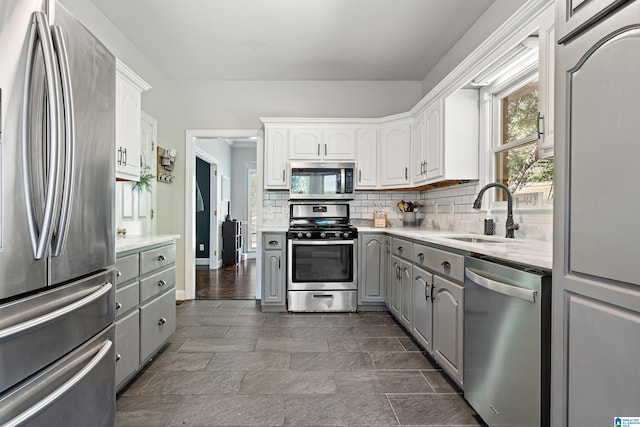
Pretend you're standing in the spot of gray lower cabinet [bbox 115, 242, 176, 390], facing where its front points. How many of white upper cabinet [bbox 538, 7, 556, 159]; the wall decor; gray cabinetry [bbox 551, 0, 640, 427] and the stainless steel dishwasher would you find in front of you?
3

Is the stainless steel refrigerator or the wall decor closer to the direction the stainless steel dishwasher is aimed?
the stainless steel refrigerator

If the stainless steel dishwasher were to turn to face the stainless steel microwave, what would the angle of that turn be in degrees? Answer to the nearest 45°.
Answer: approximately 90° to its right

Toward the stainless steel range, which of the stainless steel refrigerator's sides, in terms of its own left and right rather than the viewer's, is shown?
left

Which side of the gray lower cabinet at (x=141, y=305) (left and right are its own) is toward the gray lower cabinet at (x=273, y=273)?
left

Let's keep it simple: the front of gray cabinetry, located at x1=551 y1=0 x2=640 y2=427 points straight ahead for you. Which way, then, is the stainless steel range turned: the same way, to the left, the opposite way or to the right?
to the left

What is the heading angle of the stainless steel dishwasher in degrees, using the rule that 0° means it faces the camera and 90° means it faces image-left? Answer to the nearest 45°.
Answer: approximately 45°

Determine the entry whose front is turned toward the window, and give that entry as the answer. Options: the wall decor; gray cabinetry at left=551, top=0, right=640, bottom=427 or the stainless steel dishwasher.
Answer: the wall decor

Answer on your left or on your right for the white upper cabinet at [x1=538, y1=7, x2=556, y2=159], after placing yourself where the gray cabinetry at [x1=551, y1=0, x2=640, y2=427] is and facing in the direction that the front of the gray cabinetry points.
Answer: on your right

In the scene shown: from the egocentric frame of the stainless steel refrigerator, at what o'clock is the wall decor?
The wall decor is roughly at 8 o'clock from the stainless steel refrigerator.

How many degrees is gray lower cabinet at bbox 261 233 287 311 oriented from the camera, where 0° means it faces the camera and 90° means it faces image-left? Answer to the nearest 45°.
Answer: approximately 0°

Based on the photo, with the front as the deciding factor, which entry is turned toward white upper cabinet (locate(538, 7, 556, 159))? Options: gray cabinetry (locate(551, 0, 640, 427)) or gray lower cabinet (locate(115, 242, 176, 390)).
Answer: the gray lower cabinet
